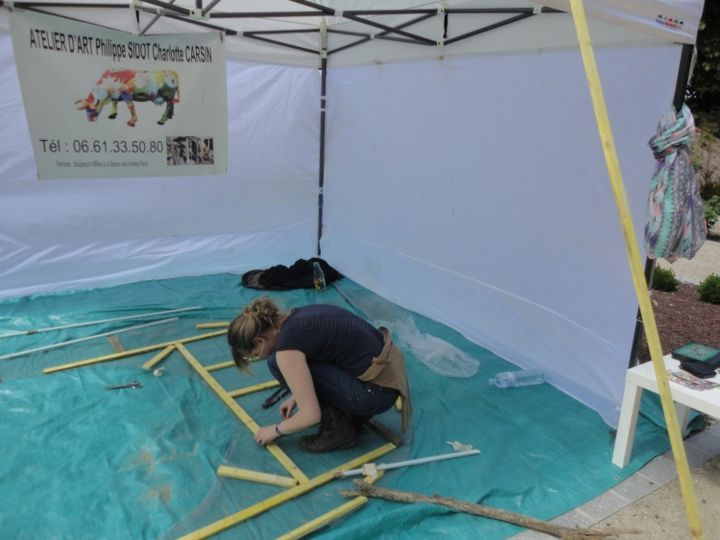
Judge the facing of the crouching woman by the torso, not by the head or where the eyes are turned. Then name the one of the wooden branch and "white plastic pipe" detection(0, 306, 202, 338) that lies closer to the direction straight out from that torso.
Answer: the white plastic pipe

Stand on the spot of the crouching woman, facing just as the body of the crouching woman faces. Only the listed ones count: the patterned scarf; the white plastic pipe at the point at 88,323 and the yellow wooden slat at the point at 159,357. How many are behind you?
1

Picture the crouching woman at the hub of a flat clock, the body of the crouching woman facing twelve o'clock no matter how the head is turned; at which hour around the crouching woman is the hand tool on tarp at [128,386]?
The hand tool on tarp is roughly at 1 o'clock from the crouching woman.

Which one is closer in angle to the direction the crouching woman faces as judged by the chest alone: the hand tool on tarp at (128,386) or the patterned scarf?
the hand tool on tarp

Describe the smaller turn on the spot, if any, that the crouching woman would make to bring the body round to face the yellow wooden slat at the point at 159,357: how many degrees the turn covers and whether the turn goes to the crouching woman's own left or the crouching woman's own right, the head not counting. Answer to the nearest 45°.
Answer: approximately 45° to the crouching woman's own right

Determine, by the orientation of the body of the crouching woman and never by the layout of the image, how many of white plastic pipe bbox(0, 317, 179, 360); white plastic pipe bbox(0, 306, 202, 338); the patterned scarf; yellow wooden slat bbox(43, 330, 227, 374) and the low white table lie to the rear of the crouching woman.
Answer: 2

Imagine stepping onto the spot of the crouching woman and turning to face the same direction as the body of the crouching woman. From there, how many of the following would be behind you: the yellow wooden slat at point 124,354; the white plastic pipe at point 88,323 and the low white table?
1

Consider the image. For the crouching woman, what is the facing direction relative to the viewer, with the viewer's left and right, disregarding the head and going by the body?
facing to the left of the viewer

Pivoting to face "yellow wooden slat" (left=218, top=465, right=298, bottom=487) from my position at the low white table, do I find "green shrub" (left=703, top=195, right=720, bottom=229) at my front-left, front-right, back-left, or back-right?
back-right

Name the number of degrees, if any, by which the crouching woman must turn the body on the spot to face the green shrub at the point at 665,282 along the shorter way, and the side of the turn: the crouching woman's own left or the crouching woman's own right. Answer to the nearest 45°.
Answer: approximately 135° to the crouching woman's own right

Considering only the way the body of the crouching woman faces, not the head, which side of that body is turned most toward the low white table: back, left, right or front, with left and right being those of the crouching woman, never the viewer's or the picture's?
back

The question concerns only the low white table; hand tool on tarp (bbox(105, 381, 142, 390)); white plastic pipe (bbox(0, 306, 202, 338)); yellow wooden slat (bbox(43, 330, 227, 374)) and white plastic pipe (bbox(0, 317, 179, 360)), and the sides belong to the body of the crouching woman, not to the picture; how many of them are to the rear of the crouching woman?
1
